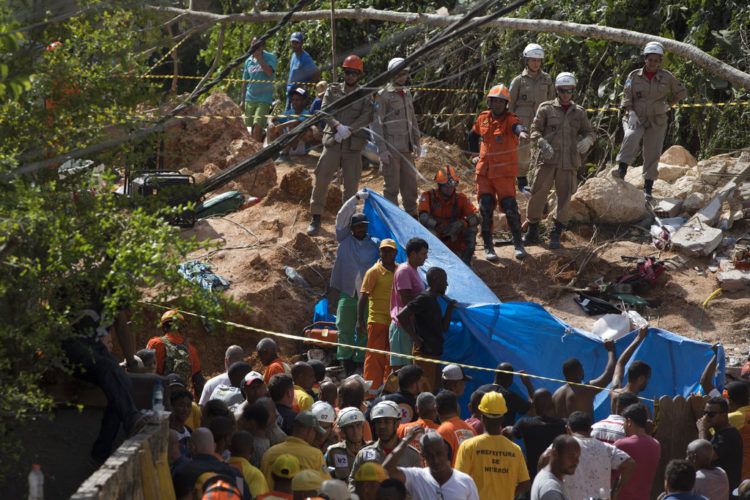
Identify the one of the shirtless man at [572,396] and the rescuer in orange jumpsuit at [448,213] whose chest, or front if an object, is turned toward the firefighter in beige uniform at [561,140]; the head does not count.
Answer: the shirtless man

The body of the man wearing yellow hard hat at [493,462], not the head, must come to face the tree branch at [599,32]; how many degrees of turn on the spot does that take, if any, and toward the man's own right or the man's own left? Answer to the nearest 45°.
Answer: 0° — they already face it

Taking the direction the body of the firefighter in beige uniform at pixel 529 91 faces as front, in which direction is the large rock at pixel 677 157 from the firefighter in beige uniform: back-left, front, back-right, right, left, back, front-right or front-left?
back-left

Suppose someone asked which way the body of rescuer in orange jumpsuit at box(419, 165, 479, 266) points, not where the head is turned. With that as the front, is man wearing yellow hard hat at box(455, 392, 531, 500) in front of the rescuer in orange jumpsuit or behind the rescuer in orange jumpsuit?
in front

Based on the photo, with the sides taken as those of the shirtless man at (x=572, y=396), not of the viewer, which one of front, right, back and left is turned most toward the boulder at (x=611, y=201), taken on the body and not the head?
front

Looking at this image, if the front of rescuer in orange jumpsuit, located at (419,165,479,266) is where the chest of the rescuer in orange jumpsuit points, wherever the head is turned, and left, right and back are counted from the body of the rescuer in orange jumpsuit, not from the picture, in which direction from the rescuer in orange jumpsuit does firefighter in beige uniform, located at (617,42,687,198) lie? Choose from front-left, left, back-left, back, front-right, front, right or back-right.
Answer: back-left

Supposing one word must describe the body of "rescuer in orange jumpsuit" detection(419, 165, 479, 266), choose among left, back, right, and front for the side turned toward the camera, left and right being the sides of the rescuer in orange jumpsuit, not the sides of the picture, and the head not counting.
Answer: front

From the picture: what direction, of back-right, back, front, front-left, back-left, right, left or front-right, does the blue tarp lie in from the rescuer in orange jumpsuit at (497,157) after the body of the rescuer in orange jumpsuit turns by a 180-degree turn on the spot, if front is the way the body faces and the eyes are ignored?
back

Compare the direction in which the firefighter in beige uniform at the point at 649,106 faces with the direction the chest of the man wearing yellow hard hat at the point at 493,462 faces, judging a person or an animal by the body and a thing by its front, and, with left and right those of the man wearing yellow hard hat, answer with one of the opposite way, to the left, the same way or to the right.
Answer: the opposite way

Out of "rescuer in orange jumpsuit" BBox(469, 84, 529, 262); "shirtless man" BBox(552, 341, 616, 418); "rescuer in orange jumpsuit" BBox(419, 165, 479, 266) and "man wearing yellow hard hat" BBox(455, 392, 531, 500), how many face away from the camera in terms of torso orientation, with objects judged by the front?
2

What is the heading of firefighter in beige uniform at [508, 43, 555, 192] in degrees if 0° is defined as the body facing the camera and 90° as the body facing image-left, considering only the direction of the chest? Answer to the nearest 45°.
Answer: approximately 0°

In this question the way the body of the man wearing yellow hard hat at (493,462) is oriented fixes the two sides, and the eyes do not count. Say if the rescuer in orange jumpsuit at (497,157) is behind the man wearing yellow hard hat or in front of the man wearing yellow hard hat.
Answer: in front

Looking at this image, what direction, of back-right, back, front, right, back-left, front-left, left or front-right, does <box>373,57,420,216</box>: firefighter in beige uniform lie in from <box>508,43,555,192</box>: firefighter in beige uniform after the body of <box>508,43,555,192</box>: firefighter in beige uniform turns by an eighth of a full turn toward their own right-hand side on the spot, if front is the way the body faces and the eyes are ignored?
front
